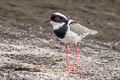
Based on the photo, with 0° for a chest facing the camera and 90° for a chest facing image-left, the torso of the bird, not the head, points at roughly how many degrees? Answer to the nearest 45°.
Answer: approximately 90°
